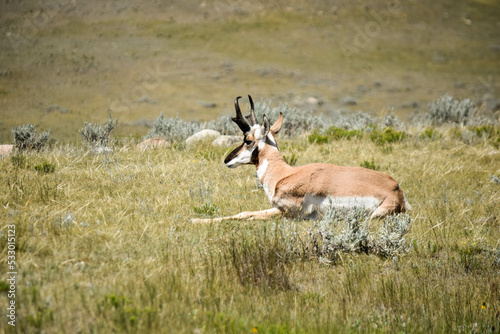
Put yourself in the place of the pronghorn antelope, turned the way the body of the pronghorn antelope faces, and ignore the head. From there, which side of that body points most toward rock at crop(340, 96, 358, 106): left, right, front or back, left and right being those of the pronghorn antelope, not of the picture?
right

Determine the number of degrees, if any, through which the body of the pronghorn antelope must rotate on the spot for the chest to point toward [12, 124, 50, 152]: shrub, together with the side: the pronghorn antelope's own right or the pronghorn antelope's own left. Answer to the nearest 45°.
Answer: approximately 45° to the pronghorn antelope's own right

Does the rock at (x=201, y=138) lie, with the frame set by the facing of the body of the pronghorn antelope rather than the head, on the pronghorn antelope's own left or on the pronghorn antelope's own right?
on the pronghorn antelope's own right

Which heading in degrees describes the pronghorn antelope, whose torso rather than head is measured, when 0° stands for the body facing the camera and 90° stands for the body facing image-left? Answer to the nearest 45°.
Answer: approximately 90°

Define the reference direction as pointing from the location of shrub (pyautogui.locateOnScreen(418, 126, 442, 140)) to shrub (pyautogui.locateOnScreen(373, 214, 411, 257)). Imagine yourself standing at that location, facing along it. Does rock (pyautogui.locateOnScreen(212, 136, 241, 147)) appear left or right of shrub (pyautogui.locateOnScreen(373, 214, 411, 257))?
right

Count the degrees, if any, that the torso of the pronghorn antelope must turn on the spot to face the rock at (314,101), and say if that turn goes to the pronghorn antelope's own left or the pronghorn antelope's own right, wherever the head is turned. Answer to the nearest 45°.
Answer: approximately 90° to the pronghorn antelope's own right

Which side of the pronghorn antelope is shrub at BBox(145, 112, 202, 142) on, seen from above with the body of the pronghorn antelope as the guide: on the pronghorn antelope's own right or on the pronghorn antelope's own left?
on the pronghorn antelope's own right

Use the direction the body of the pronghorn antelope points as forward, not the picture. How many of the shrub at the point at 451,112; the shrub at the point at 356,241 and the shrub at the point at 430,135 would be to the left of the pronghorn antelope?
1

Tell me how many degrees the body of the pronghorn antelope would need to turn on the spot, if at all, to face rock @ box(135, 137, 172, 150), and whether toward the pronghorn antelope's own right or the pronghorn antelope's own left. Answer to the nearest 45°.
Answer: approximately 45° to the pronghorn antelope's own right

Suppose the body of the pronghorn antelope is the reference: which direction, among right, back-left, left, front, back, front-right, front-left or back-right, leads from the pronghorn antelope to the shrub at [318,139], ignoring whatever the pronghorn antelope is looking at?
right

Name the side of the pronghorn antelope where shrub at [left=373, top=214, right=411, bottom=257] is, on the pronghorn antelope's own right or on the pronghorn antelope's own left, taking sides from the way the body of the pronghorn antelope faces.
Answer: on the pronghorn antelope's own left

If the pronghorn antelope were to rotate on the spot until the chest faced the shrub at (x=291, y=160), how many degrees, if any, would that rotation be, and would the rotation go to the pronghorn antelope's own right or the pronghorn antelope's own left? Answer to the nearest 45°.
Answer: approximately 90° to the pronghorn antelope's own right

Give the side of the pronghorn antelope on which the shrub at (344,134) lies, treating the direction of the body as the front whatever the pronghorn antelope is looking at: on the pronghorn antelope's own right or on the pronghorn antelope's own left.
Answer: on the pronghorn antelope's own right
